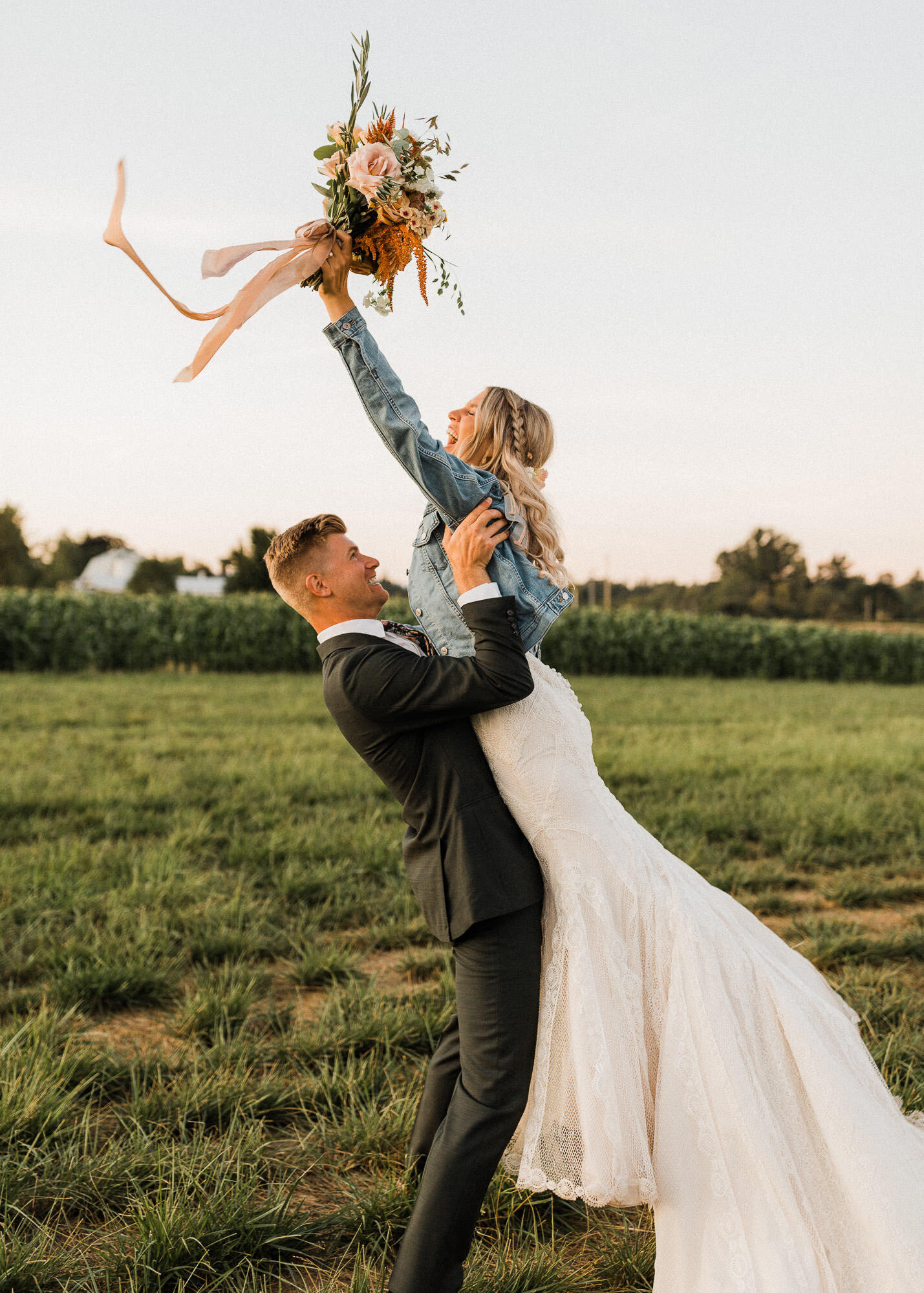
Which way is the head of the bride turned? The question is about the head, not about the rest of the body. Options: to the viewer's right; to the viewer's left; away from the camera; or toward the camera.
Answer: to the viewer's left

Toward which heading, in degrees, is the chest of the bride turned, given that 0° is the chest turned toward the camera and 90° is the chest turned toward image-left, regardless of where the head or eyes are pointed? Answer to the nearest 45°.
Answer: approximately 90°

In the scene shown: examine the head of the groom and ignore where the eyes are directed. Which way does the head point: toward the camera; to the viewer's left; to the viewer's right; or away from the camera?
to the viewer's right

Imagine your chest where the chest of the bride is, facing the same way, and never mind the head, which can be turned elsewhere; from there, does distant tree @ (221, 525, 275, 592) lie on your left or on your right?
on your right

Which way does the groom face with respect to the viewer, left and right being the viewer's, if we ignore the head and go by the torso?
facing to the right of the viewer

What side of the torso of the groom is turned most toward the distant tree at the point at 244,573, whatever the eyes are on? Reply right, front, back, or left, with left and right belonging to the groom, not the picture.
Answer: left
